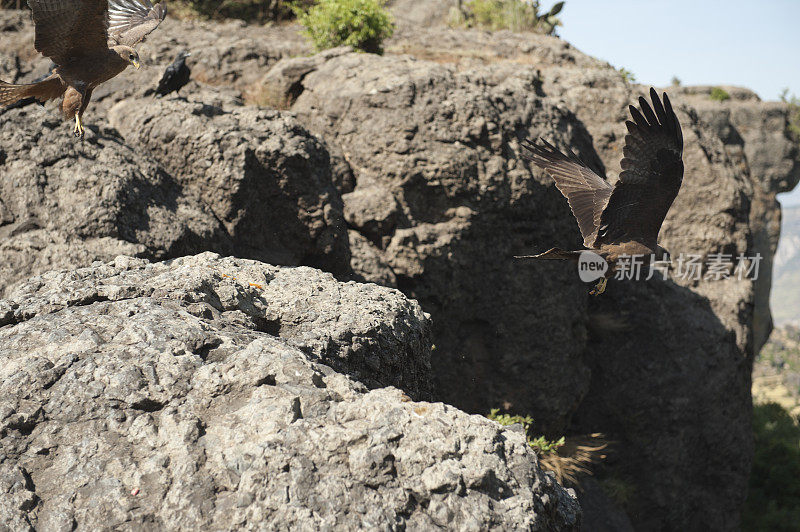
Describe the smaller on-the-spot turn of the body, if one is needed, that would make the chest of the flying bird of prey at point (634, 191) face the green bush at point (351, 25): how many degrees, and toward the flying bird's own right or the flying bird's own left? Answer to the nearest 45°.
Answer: approximately 135° to the flying bird's own left

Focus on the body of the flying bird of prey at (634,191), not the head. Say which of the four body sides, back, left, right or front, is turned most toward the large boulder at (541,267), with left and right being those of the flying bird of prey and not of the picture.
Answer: left

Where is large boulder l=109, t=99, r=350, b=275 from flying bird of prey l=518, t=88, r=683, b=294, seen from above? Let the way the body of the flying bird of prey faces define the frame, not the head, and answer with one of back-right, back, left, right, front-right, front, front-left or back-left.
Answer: back

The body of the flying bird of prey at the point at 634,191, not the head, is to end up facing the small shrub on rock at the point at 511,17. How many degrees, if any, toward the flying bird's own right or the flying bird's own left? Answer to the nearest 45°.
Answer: approximately 90° to the flying bird's own left

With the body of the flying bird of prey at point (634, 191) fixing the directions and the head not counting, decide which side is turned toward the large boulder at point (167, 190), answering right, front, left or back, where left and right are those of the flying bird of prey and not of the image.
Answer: back

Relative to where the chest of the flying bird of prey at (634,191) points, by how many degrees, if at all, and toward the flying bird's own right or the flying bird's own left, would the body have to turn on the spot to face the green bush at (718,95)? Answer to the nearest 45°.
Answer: approximately 90° to the flying bird's own left

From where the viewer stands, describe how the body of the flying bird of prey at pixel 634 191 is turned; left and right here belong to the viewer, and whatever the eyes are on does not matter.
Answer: facing to the right of the viewer
